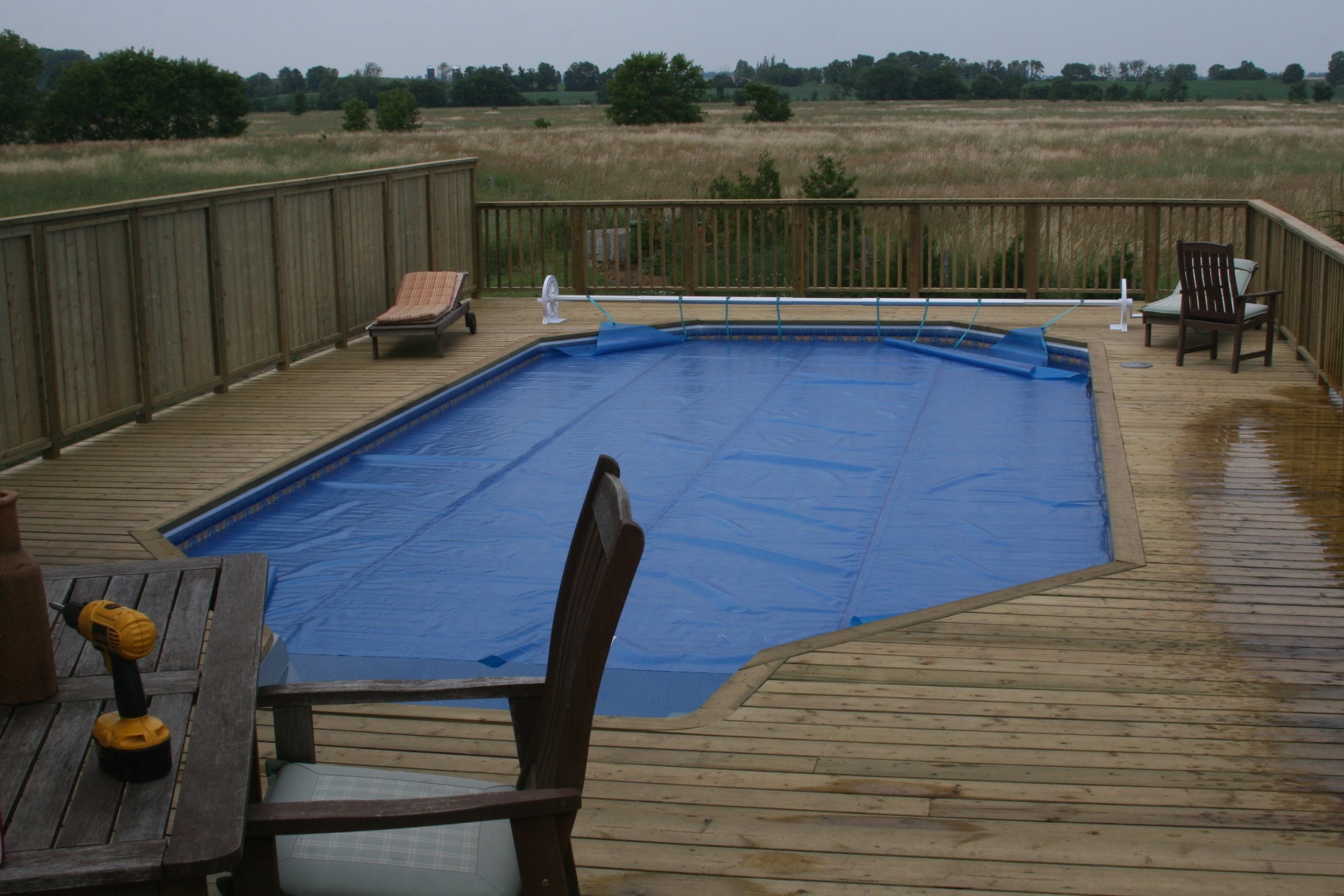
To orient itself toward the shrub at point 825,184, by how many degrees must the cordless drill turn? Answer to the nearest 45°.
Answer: approximately 90° to its right

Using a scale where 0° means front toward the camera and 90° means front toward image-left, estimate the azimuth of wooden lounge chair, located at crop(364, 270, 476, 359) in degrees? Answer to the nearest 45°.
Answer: approximately 45°

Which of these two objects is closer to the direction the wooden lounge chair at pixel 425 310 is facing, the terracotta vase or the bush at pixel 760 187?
the terracotta vase

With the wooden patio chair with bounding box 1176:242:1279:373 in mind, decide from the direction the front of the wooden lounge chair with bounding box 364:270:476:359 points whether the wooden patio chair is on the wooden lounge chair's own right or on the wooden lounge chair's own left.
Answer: on the wooden lounge chair's own left

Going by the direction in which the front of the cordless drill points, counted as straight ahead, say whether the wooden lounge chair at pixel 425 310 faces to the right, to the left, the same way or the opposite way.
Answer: to the left

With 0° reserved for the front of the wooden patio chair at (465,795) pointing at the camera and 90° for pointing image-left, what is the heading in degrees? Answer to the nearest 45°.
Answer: approximately 90°

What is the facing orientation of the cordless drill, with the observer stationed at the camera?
facing away from the viewer and to the left of the viewer

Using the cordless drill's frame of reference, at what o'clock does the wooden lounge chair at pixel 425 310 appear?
The wooden lounge chair is roughly at 2 o'clock from the cordless drill.

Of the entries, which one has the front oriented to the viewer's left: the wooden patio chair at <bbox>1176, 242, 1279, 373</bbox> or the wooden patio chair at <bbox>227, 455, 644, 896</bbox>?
the wooden patio chair at <bbox>227, 455, 644, 896</bbox>
